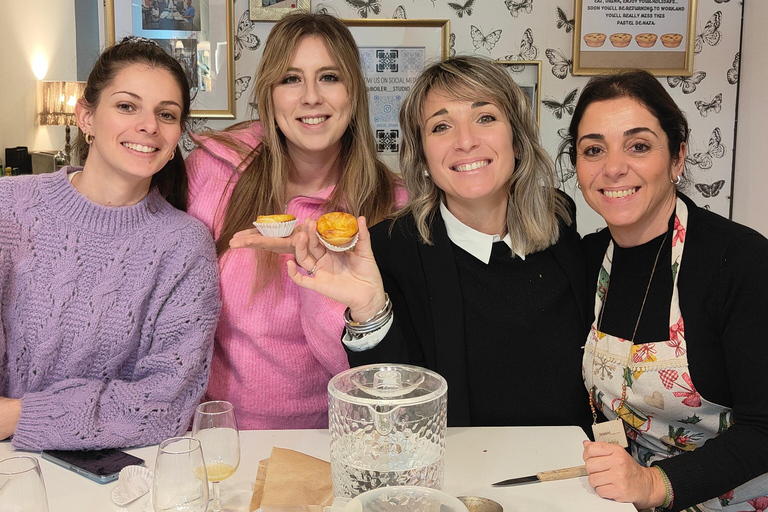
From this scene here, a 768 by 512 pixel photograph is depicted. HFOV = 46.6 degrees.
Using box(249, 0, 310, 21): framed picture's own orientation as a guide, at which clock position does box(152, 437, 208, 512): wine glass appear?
The wine glass is roughly at 12 o'clock from the framed picture.

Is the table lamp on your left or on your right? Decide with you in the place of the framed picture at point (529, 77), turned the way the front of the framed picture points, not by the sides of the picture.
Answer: on your right

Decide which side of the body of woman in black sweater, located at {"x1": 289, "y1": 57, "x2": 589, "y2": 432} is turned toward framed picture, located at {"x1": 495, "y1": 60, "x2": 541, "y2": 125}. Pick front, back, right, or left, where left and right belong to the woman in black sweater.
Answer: back

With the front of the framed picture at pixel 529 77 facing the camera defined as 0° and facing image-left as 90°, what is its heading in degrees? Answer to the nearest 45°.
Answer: approximately 0°

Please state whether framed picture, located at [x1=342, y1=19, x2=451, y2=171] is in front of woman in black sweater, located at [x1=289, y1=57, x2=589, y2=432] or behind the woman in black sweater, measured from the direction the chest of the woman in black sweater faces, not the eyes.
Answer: behind

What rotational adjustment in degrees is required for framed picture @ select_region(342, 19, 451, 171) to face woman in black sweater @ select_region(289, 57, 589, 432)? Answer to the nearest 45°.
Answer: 0° — it already faces them

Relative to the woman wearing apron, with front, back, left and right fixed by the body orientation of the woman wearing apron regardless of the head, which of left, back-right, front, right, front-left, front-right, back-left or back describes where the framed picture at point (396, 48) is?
right
